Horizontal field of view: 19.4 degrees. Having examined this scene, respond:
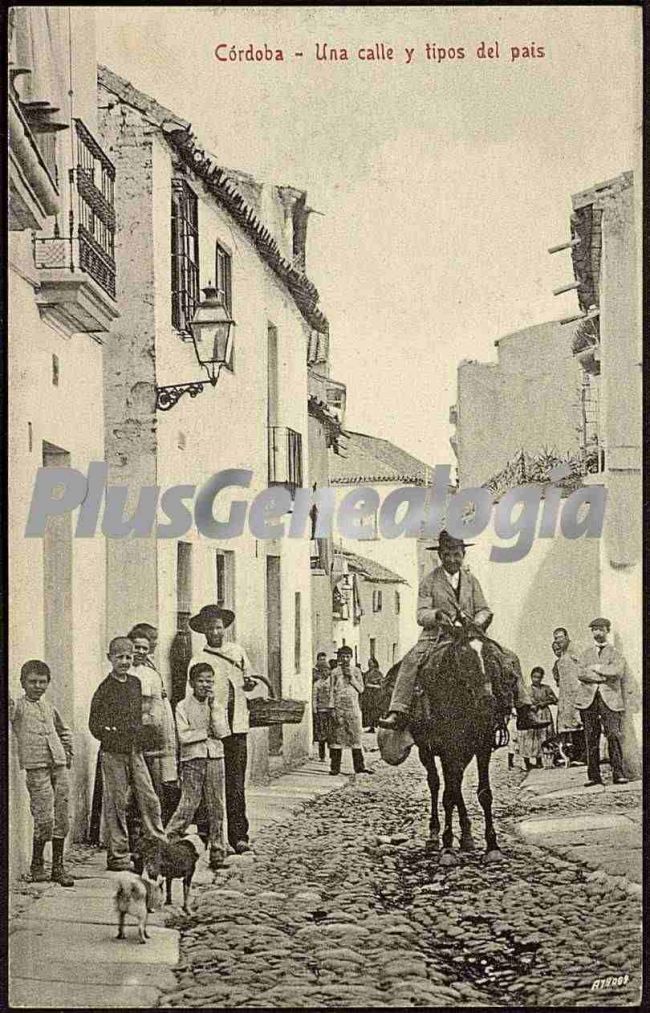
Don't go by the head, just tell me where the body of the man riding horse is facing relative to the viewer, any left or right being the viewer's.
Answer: facing the viewer

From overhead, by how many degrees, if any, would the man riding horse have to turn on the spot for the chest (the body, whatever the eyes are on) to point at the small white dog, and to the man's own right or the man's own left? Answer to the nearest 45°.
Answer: approximately 90° to the man's own right

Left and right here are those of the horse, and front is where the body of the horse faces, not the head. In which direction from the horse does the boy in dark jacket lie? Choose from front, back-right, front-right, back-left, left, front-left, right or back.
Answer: right

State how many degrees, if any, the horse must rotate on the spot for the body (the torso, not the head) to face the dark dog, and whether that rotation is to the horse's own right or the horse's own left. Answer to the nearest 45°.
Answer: approximately 90° to the horse's own right

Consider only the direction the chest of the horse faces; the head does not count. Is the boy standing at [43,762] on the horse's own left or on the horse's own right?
on the horse's own right

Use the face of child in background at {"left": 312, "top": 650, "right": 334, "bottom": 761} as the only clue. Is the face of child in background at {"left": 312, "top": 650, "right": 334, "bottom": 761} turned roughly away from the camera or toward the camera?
toward the camera

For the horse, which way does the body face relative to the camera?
toward the camera

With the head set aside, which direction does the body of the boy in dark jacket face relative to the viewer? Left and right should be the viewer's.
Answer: facing the viewer and to the right of the viewer

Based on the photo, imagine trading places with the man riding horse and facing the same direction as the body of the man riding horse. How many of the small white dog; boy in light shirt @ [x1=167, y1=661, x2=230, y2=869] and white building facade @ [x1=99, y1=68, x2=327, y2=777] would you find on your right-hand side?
3
